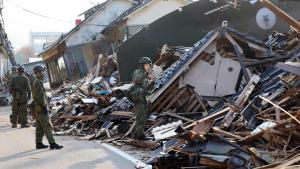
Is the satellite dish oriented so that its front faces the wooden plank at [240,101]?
yes

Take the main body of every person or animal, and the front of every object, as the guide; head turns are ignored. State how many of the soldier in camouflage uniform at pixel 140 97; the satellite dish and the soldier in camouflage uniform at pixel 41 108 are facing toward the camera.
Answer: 1

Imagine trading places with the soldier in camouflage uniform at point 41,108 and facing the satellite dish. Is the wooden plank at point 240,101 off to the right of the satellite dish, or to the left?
right

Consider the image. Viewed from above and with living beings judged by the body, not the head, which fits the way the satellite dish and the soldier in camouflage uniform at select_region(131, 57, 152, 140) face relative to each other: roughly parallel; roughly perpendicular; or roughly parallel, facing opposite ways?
roughly perpendicular

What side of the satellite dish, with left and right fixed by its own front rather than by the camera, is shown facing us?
front

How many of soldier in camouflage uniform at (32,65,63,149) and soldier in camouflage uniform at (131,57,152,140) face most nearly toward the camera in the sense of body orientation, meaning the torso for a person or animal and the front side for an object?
0

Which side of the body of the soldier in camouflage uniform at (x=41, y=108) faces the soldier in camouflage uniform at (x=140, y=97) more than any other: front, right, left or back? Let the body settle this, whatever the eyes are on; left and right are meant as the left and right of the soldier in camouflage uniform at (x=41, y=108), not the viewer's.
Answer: front

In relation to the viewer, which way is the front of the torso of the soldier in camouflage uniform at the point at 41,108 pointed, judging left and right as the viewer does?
facing to the right of the viewer

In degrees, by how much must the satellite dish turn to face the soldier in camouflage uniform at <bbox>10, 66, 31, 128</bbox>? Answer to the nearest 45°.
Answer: approximately 45° to its right

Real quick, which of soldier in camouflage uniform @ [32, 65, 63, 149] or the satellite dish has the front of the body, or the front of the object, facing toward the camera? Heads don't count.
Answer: the satellite dish

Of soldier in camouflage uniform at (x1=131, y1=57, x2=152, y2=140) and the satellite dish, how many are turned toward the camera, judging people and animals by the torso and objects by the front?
1
